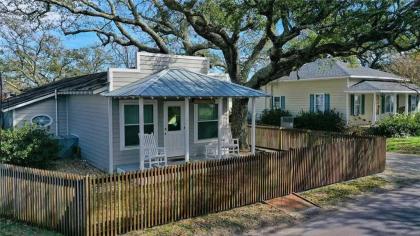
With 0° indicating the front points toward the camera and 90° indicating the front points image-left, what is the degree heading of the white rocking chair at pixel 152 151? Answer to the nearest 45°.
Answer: approximately 315°

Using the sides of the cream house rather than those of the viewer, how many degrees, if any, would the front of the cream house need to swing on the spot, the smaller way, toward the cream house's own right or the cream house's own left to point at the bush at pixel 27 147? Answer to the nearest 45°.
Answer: approximately 90° to the cream house's own right

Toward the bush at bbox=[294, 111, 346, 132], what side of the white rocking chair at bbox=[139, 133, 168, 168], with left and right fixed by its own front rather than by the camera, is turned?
left

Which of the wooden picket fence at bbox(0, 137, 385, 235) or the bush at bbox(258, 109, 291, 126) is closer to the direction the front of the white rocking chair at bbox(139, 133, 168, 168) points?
the wooden picket fence

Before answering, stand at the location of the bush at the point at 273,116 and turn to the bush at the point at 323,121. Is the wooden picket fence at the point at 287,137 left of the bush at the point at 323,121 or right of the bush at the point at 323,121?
right

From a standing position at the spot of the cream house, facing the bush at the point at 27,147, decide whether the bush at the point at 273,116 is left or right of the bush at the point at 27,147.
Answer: right

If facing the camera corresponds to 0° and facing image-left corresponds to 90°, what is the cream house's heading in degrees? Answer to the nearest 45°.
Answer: approximately 315°

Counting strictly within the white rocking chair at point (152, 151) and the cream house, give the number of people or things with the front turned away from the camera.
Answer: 0

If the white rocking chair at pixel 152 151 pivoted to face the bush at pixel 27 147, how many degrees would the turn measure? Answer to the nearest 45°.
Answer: approximately 135° to its right

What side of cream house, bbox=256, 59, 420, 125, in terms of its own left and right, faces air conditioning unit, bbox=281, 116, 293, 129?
right

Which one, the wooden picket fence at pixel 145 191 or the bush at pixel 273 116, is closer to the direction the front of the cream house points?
the wooden picket fence

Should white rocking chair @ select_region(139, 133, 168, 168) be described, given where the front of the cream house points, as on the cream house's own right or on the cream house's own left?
on the cream house's own right
